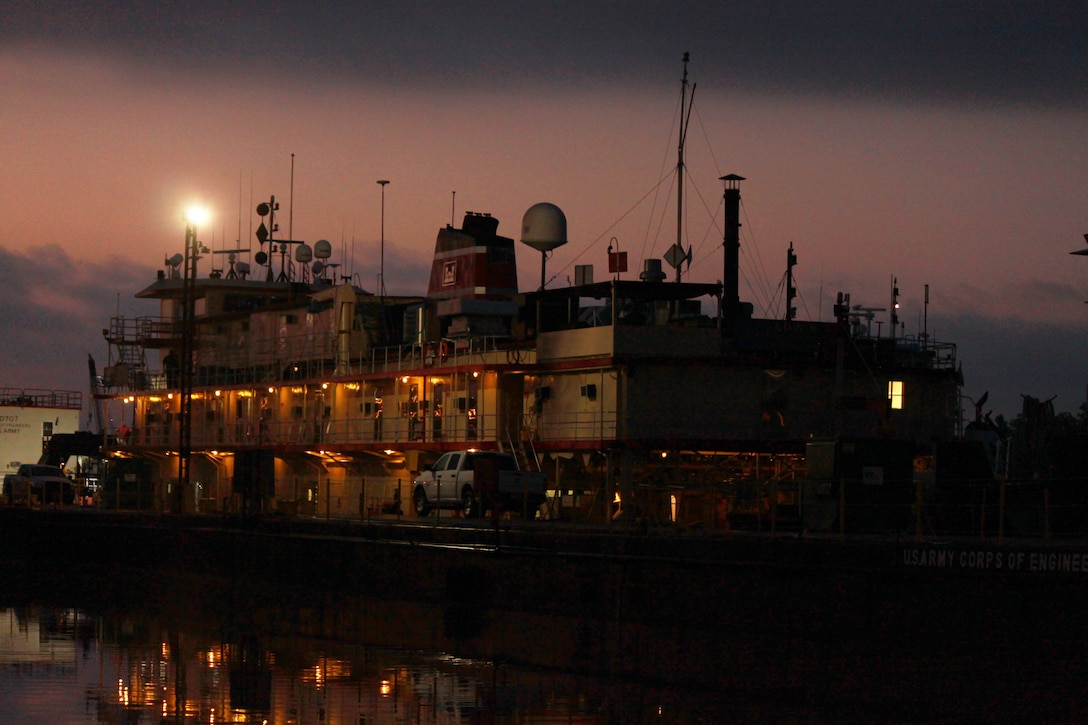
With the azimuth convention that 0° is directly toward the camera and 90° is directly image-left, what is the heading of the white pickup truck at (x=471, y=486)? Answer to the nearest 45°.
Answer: approximately 135°
